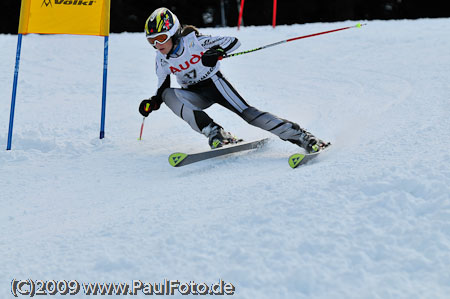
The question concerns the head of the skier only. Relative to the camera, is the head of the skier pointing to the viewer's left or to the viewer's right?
to the viewer's left

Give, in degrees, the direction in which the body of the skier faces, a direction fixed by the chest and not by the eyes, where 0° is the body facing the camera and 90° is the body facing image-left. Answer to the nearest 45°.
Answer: approximately 45°
